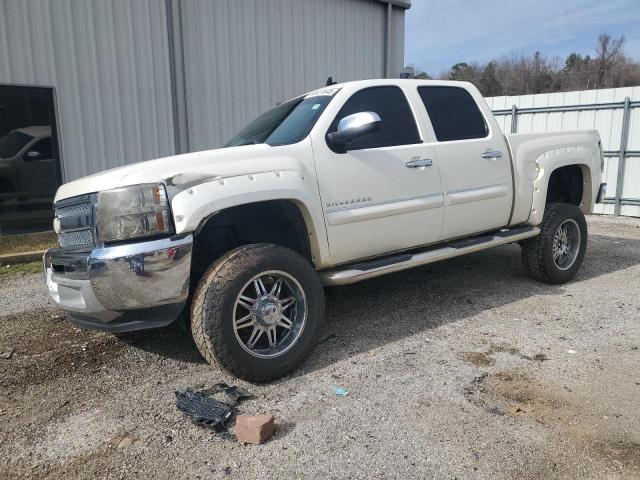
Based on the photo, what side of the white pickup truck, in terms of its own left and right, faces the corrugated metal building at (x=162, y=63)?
right

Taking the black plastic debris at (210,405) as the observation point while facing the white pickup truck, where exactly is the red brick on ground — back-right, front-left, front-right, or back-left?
back-right

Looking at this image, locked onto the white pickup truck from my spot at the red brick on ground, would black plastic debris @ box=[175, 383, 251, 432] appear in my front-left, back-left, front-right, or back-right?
front-left

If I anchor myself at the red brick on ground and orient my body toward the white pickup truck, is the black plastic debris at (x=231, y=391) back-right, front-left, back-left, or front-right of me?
front-left

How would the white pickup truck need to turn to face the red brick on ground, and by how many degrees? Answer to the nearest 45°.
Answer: approximately 45° to its left

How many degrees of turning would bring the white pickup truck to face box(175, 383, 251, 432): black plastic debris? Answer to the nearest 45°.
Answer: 0° — it already faces it

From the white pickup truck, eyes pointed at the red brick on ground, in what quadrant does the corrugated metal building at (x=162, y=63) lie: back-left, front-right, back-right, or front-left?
back-right

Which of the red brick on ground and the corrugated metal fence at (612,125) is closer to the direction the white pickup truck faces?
the red brick on ground

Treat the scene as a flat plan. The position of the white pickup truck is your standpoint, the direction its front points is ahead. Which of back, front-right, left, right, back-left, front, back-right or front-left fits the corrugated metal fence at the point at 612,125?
back
